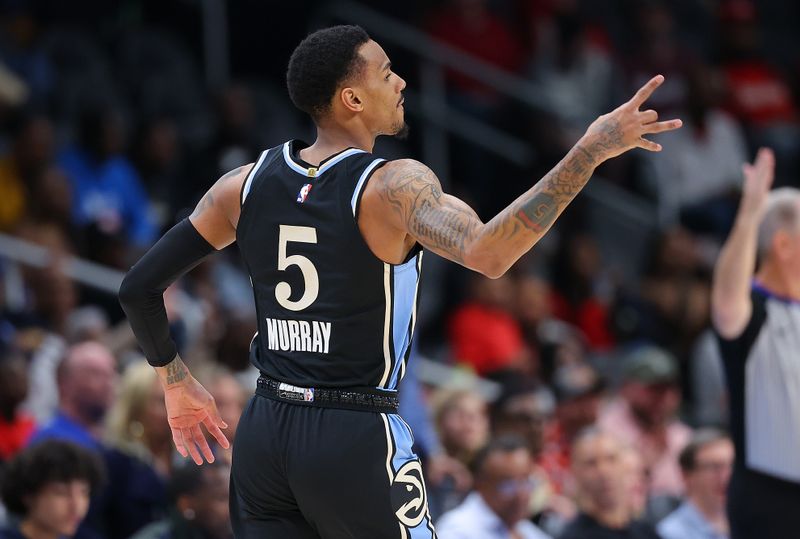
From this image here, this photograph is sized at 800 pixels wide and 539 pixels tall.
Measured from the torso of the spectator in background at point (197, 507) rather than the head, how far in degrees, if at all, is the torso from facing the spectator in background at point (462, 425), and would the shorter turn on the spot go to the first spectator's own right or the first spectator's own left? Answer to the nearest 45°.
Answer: approximately 90° to the first spectator's own left

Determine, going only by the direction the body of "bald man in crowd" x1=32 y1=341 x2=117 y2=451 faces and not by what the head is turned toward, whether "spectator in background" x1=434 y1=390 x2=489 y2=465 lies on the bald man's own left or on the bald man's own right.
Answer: on the bald man's own left

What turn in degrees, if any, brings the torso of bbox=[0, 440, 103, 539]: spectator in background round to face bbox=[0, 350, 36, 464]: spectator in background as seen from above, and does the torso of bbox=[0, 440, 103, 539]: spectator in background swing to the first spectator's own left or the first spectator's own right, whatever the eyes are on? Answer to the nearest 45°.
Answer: approximately 135° to the first spectator's own left

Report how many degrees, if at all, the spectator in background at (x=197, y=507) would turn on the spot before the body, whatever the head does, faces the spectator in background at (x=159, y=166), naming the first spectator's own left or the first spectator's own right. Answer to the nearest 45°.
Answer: approximately 135° to the first spectator's own left

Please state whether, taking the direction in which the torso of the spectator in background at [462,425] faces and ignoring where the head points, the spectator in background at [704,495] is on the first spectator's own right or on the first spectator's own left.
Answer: on the first spectator's own left

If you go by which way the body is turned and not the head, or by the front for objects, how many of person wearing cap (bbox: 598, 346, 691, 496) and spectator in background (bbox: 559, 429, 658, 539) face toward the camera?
2

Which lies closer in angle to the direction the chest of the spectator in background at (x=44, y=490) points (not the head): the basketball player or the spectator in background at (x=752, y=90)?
the basketball player

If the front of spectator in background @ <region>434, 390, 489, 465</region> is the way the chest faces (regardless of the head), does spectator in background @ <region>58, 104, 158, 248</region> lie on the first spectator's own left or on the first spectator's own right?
on the first spectator's own right

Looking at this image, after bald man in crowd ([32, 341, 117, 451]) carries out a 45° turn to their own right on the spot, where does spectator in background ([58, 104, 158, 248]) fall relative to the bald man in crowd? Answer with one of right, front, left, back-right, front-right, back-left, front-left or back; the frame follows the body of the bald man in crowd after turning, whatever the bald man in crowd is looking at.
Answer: back

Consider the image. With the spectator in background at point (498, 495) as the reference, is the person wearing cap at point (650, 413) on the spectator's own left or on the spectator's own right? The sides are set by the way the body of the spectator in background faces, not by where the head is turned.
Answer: on the spectator's own left
